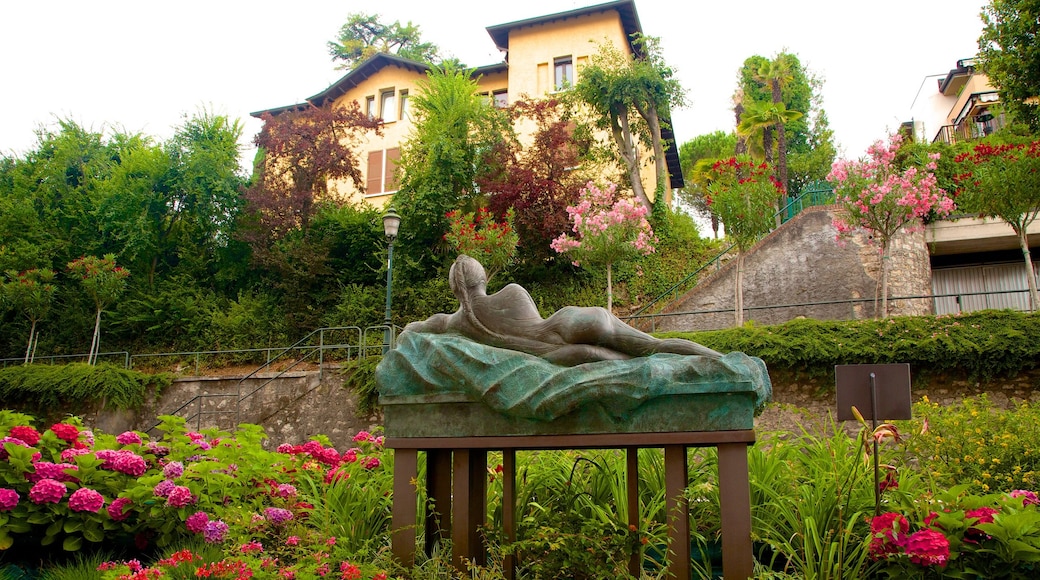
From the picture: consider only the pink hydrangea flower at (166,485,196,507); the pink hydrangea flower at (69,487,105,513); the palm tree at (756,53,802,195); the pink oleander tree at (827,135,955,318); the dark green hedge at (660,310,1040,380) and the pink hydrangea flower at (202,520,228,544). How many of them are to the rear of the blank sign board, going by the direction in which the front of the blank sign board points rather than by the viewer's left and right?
3
